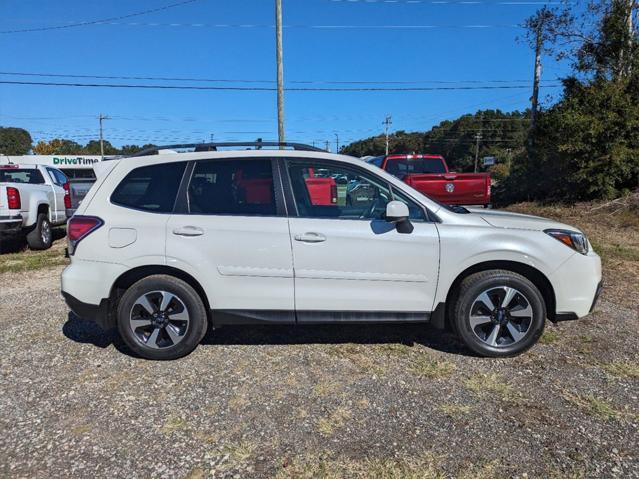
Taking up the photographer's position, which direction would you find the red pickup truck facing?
facing away from the viewer and to the left of the viewer

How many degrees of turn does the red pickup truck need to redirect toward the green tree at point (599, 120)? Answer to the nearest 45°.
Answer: approximately 90° to its right

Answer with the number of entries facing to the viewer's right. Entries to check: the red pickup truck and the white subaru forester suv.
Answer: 1

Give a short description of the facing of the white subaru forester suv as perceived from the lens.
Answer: facing to the right of the viewer

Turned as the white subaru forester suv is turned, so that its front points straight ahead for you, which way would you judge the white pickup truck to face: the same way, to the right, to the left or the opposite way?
to the left

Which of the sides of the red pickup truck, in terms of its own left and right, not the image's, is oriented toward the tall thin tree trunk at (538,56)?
right

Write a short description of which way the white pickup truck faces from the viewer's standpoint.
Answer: facing away from the viewer and to the right of the viewer

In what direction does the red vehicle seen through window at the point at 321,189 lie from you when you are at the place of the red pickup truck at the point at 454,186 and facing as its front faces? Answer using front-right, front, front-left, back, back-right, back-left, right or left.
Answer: back-left

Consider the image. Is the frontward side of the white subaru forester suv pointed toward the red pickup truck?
no

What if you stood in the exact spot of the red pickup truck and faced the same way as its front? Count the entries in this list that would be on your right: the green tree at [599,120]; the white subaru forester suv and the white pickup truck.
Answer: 1

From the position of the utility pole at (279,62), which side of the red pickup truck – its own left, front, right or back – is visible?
front

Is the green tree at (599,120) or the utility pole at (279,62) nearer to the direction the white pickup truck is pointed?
the utility pole

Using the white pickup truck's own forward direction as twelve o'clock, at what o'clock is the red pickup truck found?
The red pickup truck is roughly at 2 o'clock from the white pickup truck.

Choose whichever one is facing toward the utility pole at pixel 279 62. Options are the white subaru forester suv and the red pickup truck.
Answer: the red pickup truck
